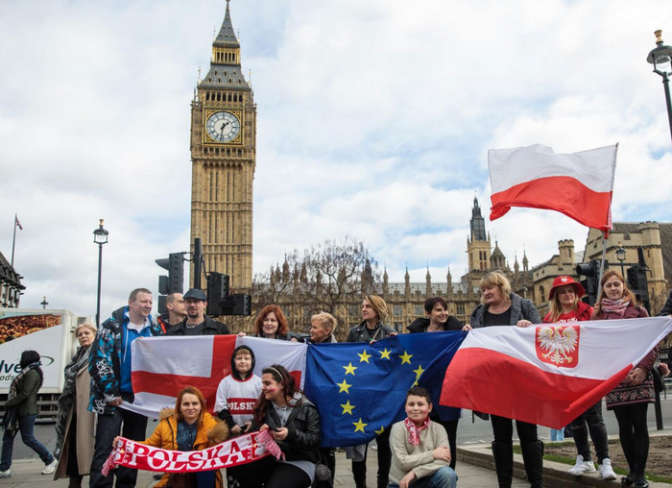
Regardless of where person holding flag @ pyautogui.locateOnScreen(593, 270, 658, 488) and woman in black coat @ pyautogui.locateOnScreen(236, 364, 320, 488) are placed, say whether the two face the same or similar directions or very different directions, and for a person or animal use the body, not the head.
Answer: same or similar directions

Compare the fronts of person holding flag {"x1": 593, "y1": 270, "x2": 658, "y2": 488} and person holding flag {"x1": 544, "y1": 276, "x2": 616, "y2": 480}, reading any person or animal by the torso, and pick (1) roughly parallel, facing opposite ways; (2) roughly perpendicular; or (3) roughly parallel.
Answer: roughly parallel

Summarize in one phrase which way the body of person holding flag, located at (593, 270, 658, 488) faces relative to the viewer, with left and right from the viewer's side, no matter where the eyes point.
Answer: facing the viewer

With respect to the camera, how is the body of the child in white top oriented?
toward the camera

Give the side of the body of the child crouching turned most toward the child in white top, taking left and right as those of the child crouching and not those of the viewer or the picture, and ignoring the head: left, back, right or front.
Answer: right

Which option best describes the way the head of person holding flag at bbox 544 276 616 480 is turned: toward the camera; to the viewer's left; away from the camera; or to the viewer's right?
toward the camera

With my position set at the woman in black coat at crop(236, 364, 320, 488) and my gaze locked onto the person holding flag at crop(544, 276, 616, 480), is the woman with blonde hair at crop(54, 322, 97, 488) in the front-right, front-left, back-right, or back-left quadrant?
back-left

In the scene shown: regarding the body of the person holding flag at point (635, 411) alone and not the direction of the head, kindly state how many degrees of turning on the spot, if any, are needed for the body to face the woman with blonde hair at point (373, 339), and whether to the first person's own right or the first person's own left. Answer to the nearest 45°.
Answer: approximately 90° to the first person's own right

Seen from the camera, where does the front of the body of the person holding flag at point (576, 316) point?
toward the camera

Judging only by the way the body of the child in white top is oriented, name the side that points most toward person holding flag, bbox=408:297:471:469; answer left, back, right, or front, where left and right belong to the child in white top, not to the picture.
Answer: left

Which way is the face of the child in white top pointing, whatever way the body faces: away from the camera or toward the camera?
toward the camera

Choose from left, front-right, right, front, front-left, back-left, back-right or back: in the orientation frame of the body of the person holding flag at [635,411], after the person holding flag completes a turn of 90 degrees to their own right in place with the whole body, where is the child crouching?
front-left

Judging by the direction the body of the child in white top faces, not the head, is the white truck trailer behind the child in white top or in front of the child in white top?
behind

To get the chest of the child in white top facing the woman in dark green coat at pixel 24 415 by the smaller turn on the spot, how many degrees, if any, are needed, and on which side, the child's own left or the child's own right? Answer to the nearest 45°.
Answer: approximately 135° to the child's own right

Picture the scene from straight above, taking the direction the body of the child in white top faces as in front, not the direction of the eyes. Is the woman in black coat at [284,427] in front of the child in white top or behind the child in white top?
in front

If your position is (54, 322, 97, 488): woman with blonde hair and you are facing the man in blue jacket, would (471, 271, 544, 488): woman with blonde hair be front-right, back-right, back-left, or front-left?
front-left

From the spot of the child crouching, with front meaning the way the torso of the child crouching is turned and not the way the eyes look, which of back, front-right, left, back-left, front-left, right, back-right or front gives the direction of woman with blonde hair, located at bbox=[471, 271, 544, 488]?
back-left

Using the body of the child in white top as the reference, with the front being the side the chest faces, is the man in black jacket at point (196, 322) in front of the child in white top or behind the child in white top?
behind

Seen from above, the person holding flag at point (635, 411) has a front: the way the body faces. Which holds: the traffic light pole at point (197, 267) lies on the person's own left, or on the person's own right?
on the person's own right
